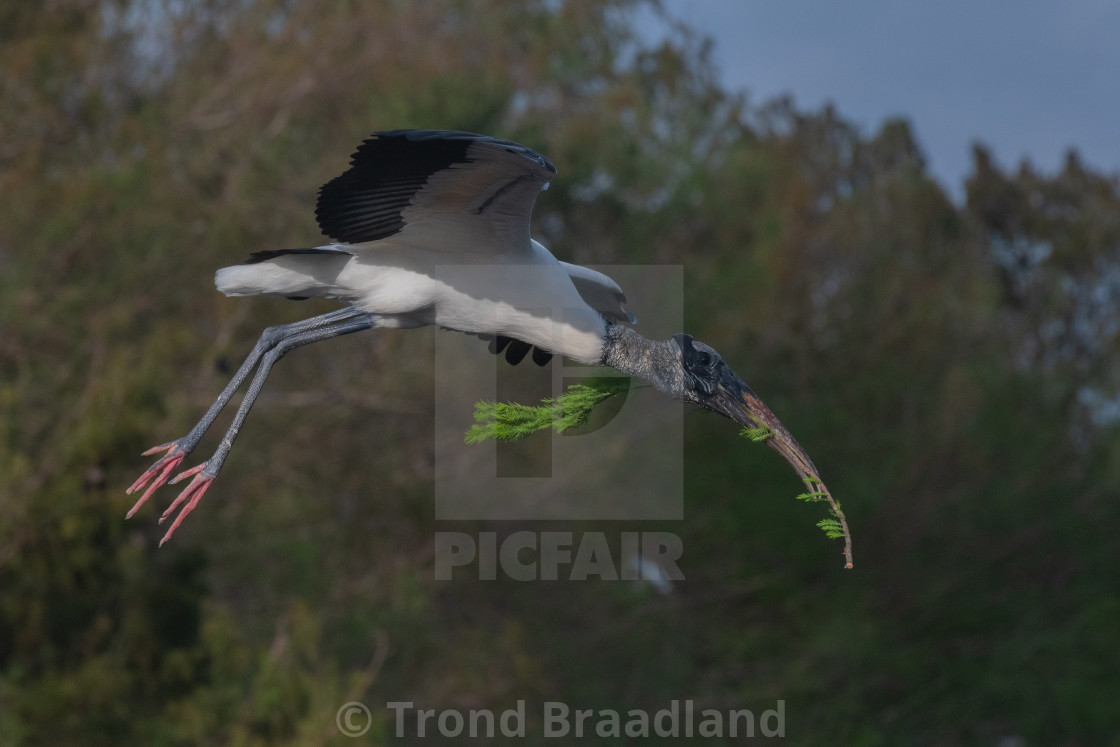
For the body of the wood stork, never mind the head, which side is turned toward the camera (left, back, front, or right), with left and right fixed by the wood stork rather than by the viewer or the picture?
right
